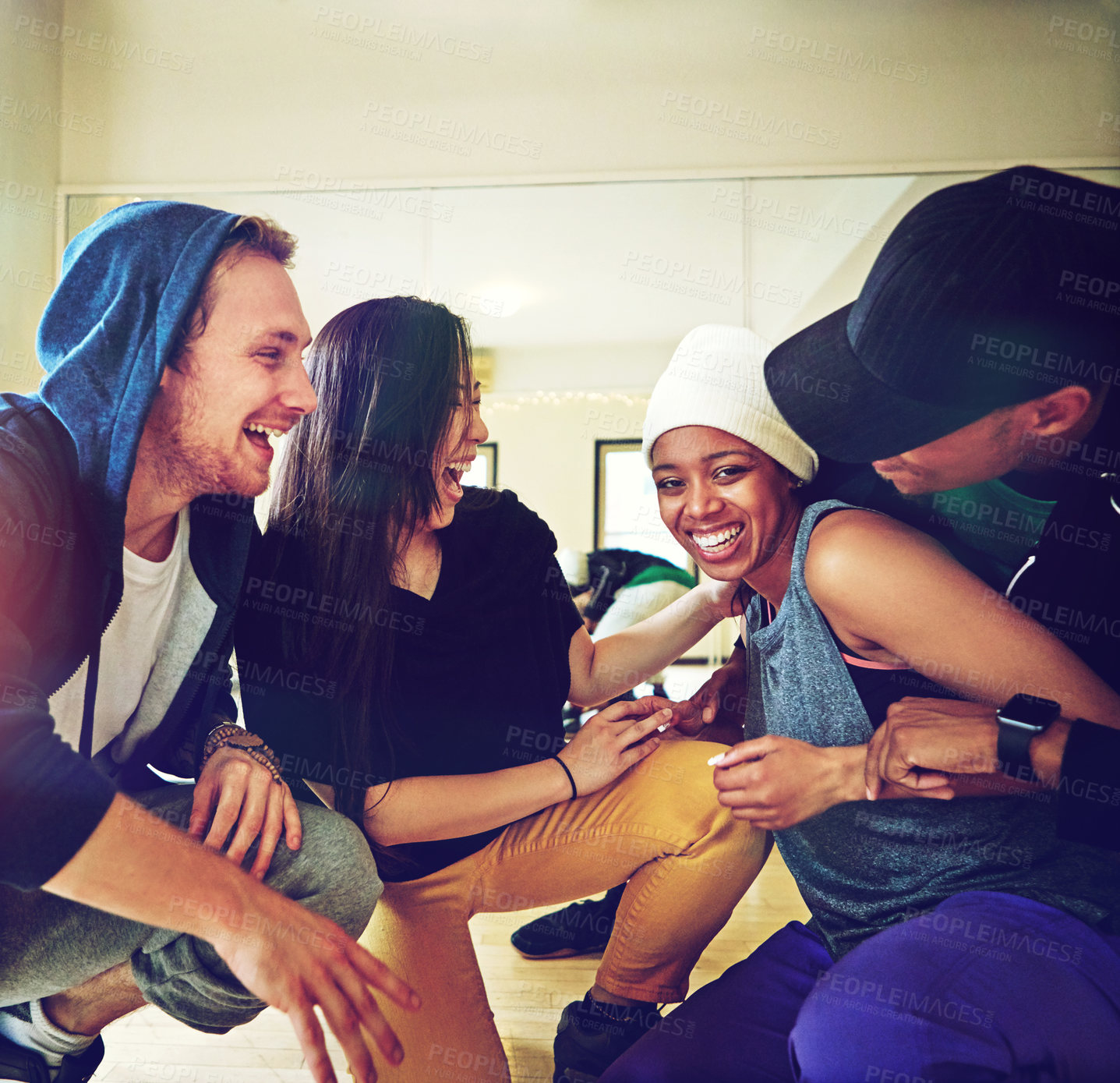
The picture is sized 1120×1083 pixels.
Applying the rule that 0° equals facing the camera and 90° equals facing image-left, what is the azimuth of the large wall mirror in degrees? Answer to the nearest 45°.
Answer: approximately 0°

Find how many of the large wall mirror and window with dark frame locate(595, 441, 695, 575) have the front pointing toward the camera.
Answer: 2

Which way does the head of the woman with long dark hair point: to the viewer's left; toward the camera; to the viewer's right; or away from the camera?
to the viewer's right

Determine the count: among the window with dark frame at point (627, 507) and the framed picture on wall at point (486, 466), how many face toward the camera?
2
